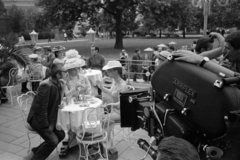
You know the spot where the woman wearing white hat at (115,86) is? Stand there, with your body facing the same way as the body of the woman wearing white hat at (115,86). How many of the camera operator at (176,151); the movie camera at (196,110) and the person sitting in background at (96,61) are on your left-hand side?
2

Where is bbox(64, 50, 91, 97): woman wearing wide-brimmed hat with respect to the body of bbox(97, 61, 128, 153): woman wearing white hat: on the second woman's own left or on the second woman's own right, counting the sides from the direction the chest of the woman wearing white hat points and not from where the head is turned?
on the second woman's own right

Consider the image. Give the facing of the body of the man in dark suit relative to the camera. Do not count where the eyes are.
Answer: to the viewer's right

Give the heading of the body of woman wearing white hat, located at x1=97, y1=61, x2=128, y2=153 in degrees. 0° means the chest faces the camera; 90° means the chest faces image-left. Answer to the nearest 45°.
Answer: approximately 90°

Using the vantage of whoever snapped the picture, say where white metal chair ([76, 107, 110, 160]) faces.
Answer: facing away from the viewer and to the left of the viewer

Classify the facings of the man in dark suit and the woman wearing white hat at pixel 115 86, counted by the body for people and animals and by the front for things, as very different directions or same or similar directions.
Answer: very different directions

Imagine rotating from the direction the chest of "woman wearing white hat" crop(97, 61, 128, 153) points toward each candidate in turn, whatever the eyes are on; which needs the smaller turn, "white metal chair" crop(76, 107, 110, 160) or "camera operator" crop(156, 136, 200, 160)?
the white metal chair

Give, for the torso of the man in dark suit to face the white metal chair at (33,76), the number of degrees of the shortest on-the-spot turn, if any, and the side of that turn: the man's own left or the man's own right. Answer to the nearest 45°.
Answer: approximately 90° to the man's own left

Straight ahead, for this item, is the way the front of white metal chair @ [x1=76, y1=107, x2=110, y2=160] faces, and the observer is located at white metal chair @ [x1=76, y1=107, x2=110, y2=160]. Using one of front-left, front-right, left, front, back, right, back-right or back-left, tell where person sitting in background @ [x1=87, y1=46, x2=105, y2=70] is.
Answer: front-right

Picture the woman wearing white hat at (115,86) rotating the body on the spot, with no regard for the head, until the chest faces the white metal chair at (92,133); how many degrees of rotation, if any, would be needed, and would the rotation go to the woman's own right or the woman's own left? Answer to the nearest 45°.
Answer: approximately 45° to the woman's own left

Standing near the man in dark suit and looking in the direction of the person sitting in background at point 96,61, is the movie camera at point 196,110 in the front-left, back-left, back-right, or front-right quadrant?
back-right

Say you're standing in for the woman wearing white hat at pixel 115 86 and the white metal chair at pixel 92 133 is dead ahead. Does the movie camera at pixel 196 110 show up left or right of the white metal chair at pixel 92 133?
left
